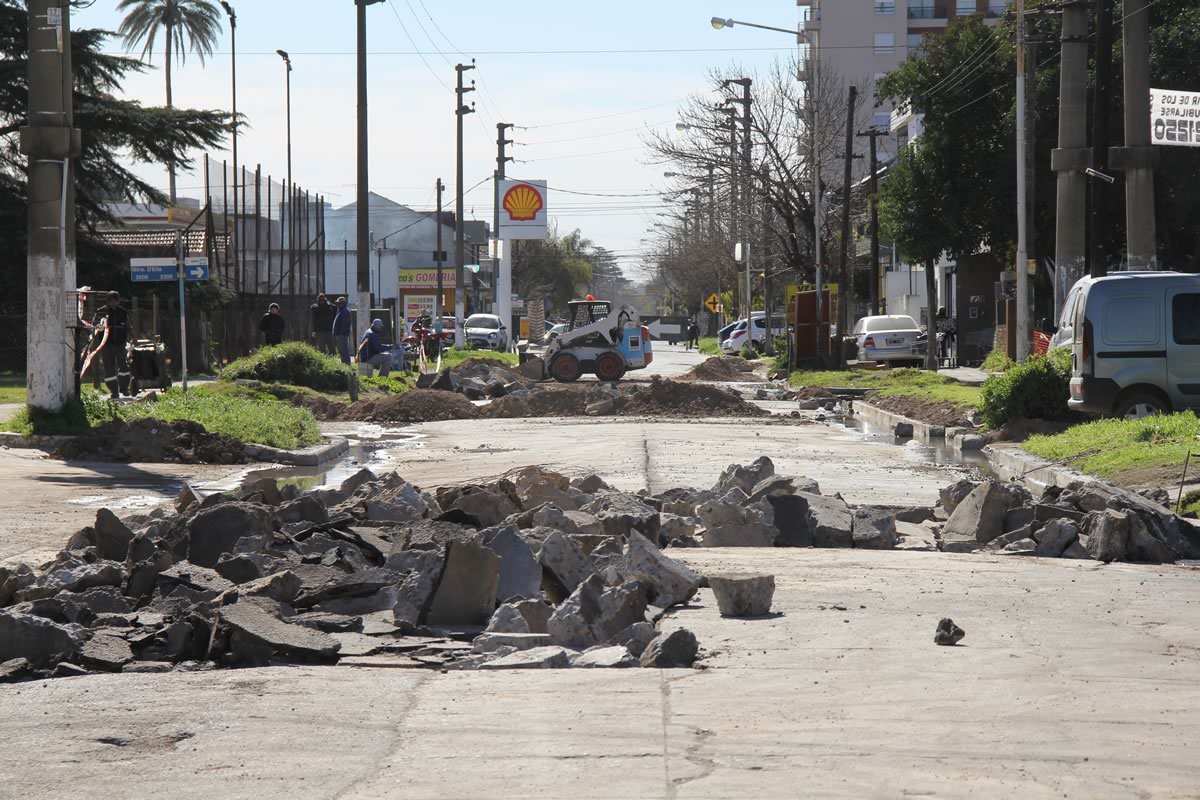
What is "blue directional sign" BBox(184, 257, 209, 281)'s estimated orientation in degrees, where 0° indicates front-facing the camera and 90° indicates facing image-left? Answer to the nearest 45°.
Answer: approximately 0°

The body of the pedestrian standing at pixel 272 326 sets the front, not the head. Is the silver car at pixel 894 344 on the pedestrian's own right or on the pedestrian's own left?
on the pedestrian's own left

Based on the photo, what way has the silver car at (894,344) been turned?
away from the camera

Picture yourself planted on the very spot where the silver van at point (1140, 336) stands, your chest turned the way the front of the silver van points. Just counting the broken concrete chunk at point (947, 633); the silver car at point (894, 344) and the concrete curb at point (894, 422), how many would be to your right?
1

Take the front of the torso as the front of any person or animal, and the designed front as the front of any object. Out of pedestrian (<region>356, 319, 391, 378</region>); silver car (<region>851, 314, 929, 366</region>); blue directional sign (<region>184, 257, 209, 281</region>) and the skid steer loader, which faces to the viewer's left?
the skid steer loader

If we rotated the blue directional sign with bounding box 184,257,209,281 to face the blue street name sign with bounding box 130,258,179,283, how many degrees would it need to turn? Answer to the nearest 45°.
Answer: approximately 135° to its right

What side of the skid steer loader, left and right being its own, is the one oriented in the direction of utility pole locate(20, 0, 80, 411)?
left

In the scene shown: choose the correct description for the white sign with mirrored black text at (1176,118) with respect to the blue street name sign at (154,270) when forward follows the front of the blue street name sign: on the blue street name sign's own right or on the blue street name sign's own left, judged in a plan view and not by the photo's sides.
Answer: on the blue street name sign's own left
